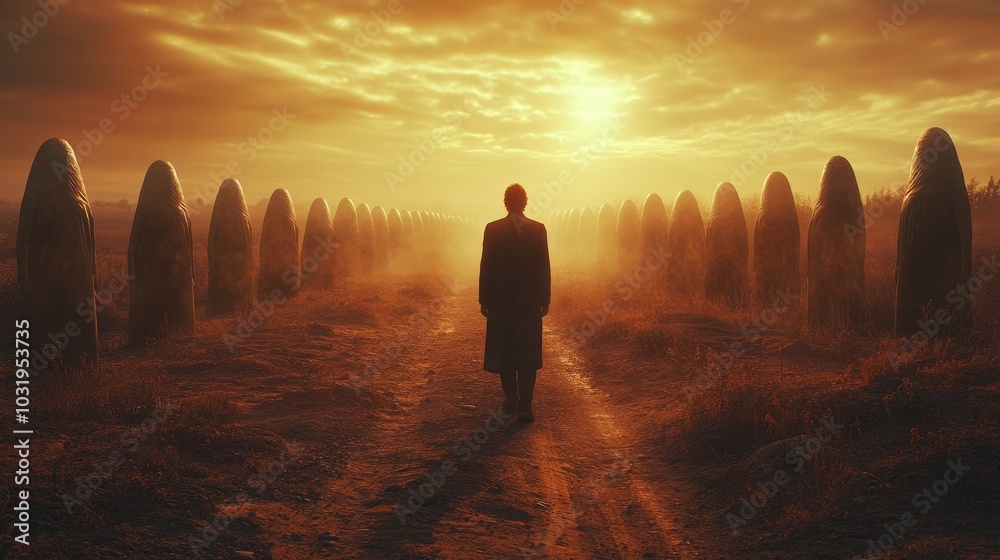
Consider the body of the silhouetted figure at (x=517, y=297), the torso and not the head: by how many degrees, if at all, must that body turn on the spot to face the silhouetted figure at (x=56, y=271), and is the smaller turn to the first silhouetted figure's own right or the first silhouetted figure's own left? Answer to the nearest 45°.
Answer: approximately 90° to the first silhouetted figure's own left

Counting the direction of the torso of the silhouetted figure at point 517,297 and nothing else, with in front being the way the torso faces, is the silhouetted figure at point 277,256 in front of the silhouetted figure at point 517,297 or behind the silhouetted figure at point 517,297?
in front

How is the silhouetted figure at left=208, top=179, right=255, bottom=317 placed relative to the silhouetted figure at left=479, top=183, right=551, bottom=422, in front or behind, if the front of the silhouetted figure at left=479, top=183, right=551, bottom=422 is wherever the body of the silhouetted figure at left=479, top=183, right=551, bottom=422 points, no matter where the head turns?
in front

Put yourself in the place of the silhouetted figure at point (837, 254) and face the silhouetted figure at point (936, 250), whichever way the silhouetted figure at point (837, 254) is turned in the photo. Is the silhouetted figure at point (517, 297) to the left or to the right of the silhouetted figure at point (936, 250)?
right

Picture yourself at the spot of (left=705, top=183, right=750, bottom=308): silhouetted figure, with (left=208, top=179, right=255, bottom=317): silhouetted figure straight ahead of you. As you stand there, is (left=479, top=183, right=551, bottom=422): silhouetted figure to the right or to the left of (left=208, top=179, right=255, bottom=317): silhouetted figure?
left

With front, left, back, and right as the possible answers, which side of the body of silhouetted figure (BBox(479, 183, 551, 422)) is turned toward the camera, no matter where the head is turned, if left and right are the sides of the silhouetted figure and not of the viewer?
back

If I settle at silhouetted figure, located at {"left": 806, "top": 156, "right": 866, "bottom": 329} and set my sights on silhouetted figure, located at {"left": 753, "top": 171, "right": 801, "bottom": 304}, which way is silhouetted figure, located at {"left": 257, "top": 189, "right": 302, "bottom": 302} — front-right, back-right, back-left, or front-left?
front-left
